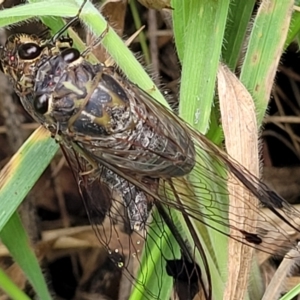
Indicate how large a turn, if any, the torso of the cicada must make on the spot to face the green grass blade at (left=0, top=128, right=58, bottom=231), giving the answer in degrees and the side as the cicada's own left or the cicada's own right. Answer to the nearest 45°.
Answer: approximately 45° to the cicada's own left

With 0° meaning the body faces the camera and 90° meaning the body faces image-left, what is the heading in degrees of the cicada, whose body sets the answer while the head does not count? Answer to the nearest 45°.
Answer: approximately 135°
